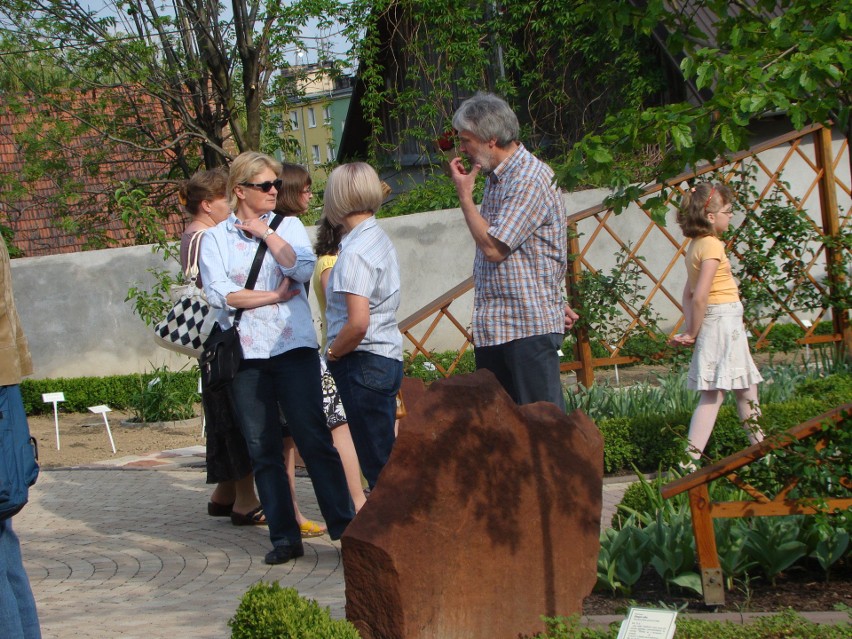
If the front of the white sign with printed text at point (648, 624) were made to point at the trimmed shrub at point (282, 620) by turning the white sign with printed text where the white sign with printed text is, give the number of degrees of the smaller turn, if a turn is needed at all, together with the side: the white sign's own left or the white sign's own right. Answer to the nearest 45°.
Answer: approximately 90° to the white sign's own right

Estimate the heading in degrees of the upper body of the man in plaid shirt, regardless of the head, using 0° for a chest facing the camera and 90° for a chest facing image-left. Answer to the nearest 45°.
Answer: approximately 90°

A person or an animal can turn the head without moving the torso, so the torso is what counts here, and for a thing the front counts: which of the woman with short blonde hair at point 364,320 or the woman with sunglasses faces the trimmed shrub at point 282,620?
the woman with sunglasses

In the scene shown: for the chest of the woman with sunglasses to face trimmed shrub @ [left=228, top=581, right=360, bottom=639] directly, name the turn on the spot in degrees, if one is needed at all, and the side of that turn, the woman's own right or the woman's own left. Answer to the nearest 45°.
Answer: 0° — they already face it

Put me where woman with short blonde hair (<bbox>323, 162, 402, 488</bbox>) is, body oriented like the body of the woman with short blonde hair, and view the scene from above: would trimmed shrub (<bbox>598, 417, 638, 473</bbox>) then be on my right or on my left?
on my right

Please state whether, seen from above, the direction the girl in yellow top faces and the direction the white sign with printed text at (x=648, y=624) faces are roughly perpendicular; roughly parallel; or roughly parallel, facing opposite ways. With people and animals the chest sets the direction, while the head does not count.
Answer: roughly perpendicular

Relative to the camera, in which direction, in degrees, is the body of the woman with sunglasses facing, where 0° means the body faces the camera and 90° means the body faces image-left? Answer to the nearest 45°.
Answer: approximately 0°

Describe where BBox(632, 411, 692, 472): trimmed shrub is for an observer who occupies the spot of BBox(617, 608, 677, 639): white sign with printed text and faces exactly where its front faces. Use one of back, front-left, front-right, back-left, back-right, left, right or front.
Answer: back
